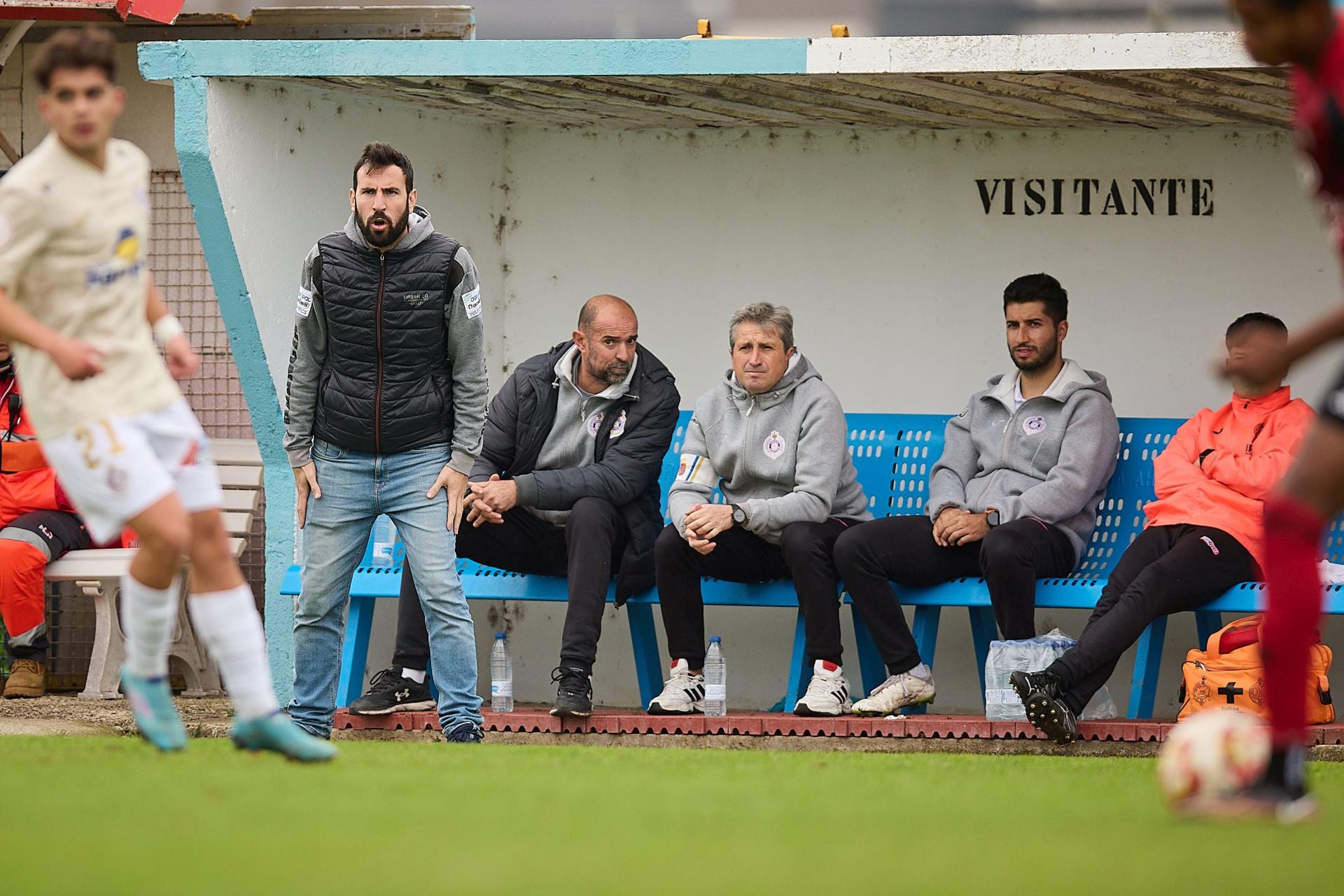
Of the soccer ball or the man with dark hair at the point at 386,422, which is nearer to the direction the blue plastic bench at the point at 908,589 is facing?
the soccer ball

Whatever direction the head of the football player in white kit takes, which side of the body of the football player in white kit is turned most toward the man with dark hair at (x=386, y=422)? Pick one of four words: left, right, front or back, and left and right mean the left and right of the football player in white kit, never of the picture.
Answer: left

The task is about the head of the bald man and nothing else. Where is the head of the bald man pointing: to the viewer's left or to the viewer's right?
to the viewer's right

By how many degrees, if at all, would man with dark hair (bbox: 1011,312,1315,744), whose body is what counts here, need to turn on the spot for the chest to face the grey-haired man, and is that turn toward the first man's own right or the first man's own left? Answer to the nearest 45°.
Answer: approximately 45° to the first man's own right

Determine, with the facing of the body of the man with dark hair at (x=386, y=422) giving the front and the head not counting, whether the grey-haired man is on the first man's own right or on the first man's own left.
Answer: on the first man's own left
